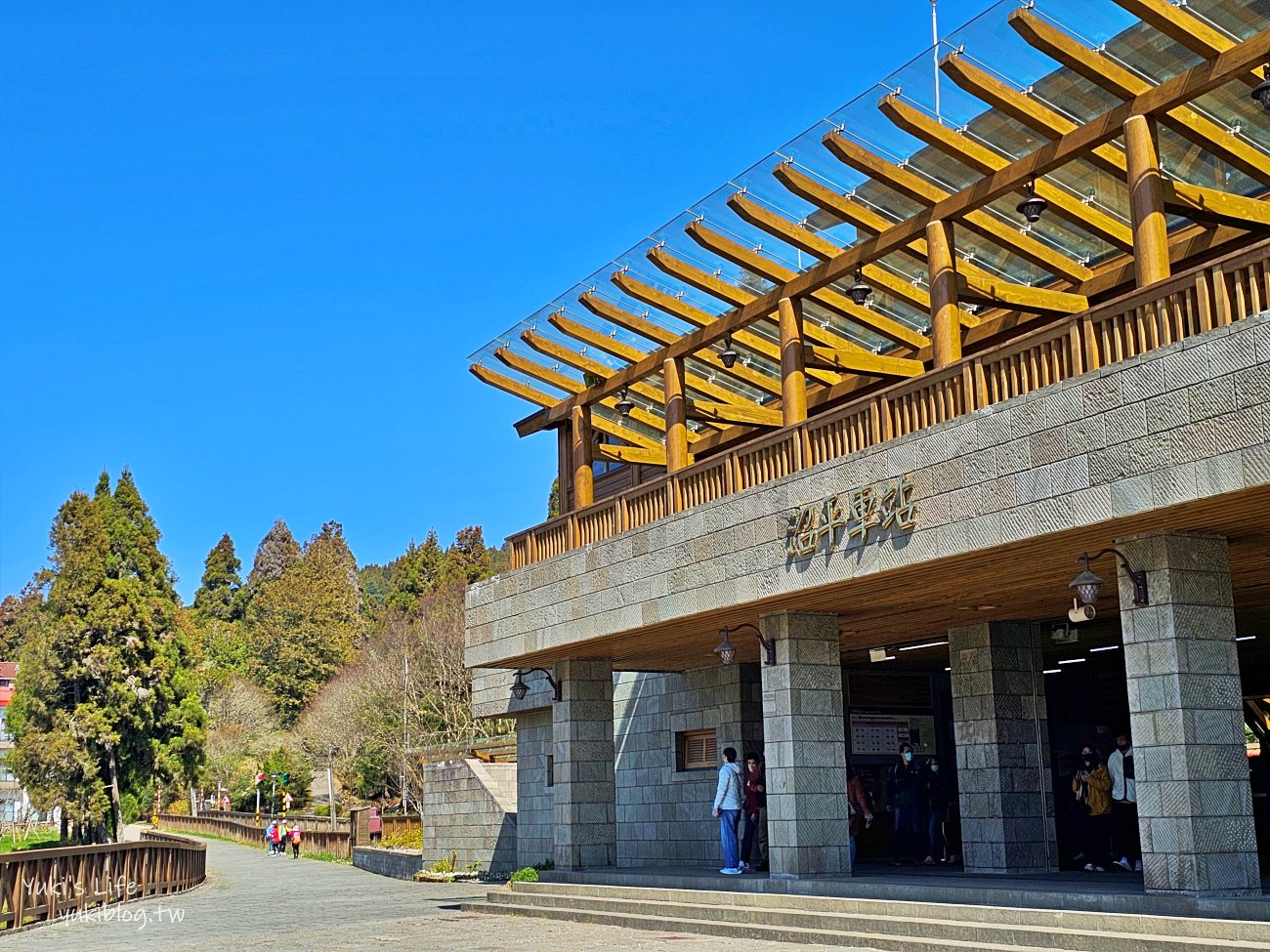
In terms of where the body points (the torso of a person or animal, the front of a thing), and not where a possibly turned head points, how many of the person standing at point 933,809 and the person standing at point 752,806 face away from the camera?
0

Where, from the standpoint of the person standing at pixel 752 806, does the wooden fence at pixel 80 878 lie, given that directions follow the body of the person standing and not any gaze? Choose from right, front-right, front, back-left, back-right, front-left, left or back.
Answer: front-right

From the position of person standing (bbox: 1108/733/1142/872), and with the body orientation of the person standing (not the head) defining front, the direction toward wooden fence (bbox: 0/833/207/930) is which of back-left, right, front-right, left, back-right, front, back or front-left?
right

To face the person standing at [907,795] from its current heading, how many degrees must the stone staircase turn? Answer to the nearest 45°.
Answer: approximately 135° to its right

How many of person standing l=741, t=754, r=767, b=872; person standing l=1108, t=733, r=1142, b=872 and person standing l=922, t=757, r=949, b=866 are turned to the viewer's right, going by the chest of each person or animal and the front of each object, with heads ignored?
0

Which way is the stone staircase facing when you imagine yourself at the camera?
facing the viewer and to the left of the viewer

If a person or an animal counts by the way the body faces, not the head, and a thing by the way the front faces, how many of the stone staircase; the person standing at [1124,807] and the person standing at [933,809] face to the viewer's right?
0

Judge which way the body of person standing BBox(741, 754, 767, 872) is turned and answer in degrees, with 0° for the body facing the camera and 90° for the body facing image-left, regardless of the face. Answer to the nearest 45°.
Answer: approximately 45°

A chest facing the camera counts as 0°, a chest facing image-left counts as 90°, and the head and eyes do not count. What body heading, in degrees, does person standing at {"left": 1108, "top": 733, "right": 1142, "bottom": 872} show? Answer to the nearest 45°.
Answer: approximately 0°

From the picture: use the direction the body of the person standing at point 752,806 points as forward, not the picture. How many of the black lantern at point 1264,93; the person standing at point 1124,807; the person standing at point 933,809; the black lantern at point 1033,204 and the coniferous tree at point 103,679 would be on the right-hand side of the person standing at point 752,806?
1

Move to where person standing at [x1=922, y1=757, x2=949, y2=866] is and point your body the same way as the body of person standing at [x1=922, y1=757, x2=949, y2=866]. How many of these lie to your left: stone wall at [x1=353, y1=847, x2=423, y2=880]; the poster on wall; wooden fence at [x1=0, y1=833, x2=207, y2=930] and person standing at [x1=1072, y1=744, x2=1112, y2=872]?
1

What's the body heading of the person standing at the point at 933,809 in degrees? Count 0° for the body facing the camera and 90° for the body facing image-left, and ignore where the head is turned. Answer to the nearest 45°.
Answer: approximately 45°
